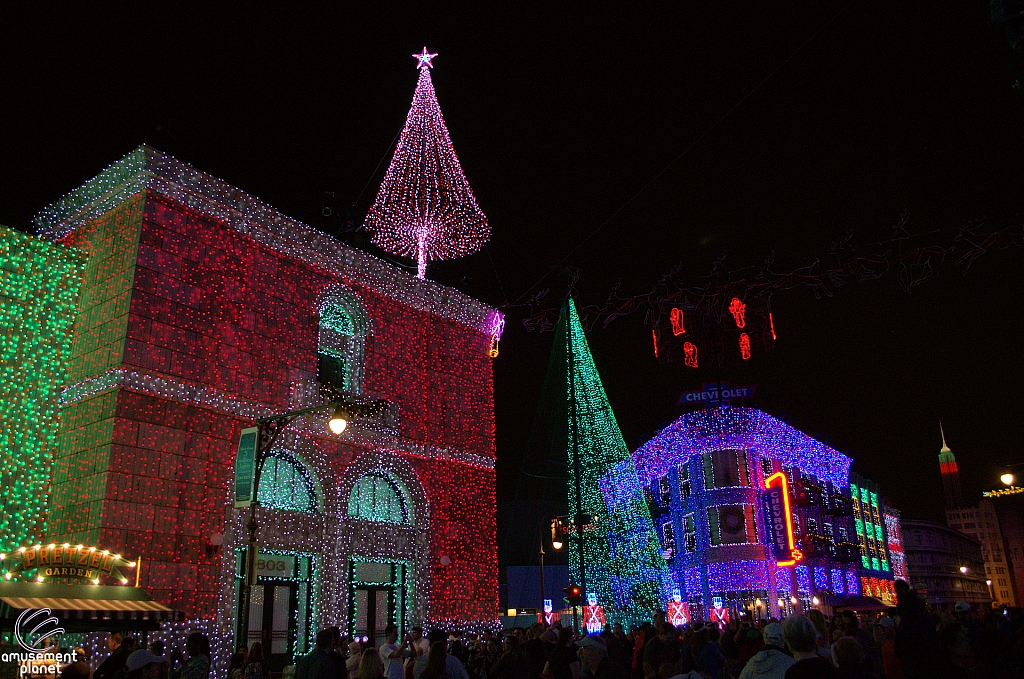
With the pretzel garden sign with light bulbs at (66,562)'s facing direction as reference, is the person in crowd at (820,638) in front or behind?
in front

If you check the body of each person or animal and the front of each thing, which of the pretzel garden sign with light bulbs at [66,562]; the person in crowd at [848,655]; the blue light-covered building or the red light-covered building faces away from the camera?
the person in crowd

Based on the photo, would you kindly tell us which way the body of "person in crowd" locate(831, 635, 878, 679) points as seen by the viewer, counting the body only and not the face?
away from the camera

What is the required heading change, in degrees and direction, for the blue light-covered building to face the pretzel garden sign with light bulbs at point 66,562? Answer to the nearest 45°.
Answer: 0° — it already faces it

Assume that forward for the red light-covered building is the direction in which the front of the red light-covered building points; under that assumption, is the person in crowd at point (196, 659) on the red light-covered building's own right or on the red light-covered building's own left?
on the red light-covered building's own right

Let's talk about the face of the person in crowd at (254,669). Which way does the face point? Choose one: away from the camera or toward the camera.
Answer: away from the camera

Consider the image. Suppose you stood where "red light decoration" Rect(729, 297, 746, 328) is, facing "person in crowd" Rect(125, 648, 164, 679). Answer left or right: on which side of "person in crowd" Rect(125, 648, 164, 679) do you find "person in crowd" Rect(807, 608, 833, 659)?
left

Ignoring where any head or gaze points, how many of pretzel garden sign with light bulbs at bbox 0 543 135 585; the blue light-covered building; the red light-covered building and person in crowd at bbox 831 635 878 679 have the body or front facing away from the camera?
1

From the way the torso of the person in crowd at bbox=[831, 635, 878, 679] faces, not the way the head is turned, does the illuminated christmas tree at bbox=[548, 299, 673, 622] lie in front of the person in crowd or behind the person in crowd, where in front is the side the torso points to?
in front

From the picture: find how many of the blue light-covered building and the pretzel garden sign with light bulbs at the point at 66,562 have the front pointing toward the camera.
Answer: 2

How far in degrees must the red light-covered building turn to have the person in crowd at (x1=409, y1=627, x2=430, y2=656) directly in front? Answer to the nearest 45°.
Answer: approximately 45° to its right

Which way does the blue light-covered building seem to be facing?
toward the camera

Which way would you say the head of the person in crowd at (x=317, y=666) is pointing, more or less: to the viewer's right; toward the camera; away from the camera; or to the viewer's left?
away from the camera

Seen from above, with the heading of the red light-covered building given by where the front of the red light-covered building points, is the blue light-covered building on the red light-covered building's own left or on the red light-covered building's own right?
on the red light-covered building's own left

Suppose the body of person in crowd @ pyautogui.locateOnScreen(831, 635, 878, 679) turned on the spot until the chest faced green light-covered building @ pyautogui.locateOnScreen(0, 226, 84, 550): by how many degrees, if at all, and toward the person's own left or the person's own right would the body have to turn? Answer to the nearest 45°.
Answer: approximately 90° to the person's own left

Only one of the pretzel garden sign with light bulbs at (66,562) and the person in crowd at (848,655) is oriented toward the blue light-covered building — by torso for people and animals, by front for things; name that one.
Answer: the person in crowd

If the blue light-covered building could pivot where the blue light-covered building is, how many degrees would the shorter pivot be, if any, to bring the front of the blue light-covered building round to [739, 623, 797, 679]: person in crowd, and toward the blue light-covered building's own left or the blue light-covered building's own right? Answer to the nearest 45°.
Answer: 0° — it already faces them
